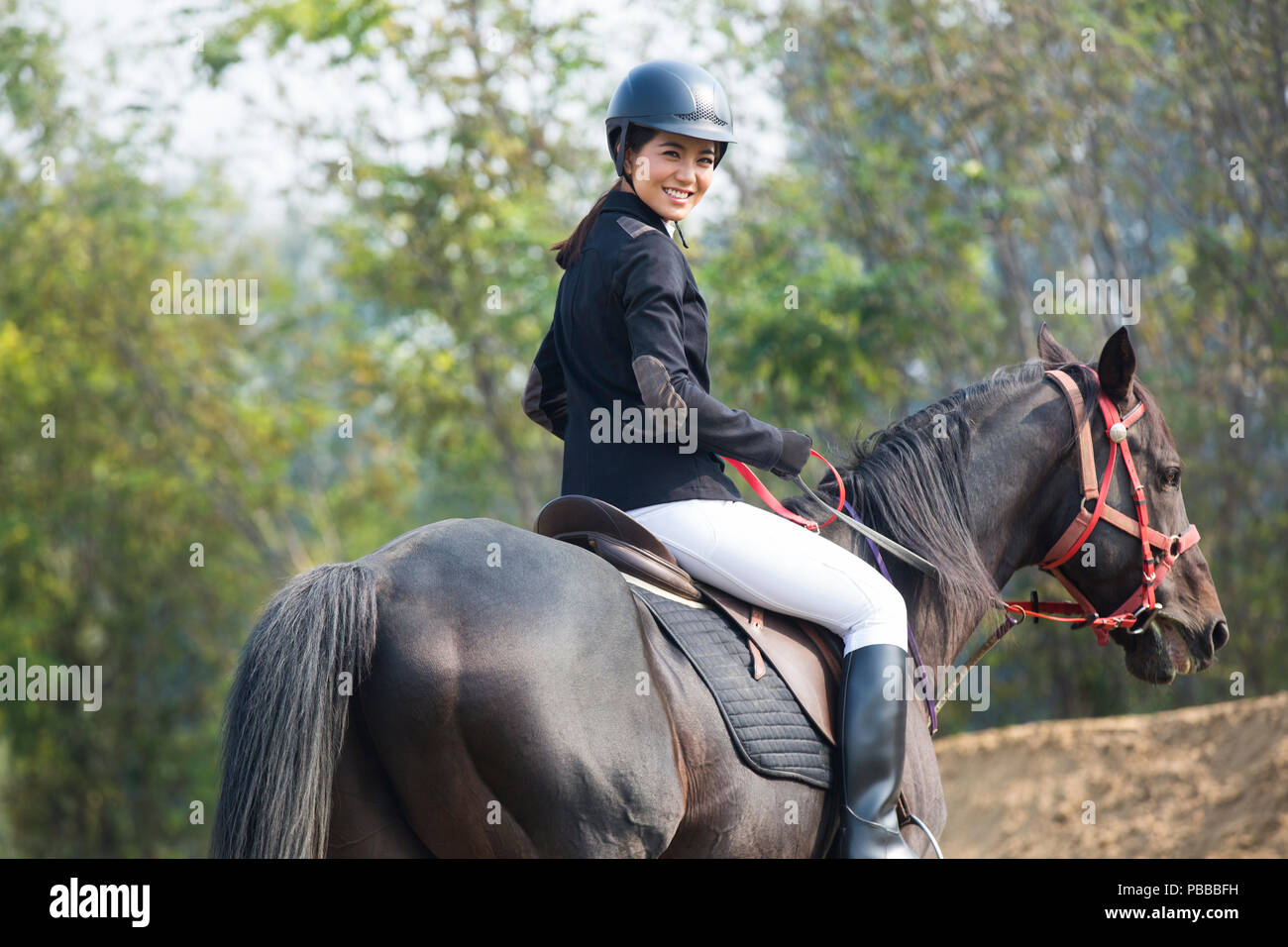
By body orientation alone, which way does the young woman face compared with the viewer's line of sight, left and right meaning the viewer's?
facing away from the viewer and to the right of the viewer

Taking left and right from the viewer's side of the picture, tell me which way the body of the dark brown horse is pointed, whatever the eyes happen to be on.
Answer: facing away from the viewer and to the right of the viewer
